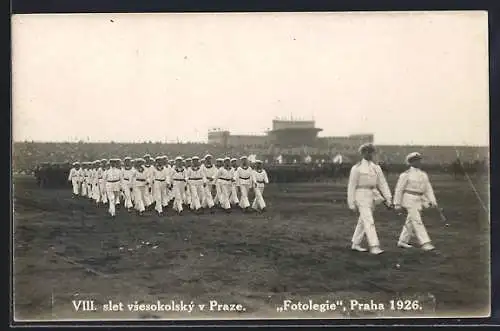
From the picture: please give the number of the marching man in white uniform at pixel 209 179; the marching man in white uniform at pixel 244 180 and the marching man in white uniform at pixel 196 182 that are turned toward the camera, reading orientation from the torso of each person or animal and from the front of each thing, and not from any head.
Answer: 3

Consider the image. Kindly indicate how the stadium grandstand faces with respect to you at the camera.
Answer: facing the viewer

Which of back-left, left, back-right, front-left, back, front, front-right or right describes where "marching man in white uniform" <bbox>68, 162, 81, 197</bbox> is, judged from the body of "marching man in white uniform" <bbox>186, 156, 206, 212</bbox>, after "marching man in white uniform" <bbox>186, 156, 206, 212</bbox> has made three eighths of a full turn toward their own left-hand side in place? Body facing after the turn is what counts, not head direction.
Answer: back-left

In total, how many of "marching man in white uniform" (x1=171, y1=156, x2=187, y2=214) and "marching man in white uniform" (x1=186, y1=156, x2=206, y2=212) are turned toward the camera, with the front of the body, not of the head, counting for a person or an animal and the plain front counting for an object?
2

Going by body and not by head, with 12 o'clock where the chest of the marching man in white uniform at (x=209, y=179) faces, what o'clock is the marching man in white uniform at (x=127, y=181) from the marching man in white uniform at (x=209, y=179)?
the marching man in white uniform at (x=127, y=181) is roughly at 3 o'clock from the marching man in white uniform at (x=209, y=179).

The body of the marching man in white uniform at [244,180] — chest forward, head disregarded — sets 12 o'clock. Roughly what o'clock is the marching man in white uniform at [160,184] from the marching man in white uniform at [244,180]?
the marching man in white uniform at [160,184] is roughly at 3 o'clock from the marching man in white uniform at [244,180].

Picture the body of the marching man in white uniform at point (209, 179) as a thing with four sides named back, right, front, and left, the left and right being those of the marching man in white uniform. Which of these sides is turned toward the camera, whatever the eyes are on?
front

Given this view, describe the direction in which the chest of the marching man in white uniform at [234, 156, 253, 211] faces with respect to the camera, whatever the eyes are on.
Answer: toward the camera

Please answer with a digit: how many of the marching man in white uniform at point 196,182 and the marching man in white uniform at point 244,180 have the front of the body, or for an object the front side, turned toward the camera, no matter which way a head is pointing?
2

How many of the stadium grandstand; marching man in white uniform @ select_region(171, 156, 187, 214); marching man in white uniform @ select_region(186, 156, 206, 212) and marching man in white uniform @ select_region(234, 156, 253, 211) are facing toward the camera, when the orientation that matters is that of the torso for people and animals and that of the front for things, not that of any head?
4

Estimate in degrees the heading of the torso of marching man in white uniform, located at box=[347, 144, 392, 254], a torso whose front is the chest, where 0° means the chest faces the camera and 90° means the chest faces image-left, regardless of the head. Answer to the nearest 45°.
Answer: approximately 315°

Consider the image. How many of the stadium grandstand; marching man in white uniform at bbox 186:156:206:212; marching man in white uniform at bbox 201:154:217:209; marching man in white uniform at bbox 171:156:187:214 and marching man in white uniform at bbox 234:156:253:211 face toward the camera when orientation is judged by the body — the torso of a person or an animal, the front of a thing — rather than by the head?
5
